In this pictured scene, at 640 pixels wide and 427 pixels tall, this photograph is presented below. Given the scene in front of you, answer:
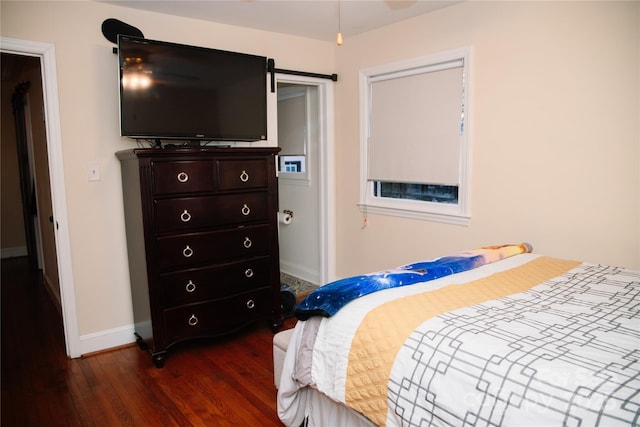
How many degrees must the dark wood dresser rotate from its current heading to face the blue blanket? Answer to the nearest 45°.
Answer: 0° — it already faces it

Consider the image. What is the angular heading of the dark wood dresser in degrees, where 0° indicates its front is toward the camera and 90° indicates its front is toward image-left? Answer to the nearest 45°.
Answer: approximately 315°

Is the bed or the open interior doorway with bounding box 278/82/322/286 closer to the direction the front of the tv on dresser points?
the bed

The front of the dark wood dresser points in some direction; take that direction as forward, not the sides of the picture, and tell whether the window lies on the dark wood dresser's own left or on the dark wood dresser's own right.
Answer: on the dark wood dresser's own left

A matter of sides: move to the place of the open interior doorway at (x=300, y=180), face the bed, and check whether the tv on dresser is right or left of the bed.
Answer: right

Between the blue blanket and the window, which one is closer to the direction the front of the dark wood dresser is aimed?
the blue blanket

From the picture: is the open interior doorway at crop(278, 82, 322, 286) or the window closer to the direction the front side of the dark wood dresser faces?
the window

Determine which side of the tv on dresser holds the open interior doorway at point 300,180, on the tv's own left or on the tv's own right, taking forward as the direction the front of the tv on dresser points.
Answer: on the tv's own left

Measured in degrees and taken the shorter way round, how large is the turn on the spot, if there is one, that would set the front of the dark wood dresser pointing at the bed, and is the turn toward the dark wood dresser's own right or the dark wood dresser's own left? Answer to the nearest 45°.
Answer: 0° — it already faces it

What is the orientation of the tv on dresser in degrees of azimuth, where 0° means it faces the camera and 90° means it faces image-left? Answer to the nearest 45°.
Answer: approximately 315°
